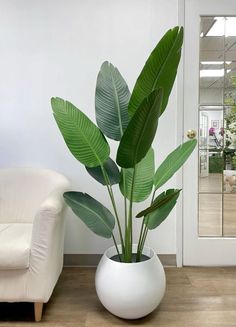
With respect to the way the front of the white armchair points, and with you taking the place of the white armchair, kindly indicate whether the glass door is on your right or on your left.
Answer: on your left

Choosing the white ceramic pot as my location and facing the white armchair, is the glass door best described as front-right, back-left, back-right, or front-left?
back-right

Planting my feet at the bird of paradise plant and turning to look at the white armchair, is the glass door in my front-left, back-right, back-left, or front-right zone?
back-right
